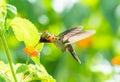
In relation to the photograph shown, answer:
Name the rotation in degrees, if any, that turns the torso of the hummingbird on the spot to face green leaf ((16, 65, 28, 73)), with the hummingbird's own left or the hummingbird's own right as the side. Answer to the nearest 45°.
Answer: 0° — it already faces it

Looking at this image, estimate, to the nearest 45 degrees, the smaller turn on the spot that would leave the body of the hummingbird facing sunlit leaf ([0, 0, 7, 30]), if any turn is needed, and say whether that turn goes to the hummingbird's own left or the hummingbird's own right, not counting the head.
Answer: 0° — it already faces it

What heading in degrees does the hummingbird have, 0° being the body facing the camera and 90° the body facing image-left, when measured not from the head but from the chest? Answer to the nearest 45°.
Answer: approximately 90°
